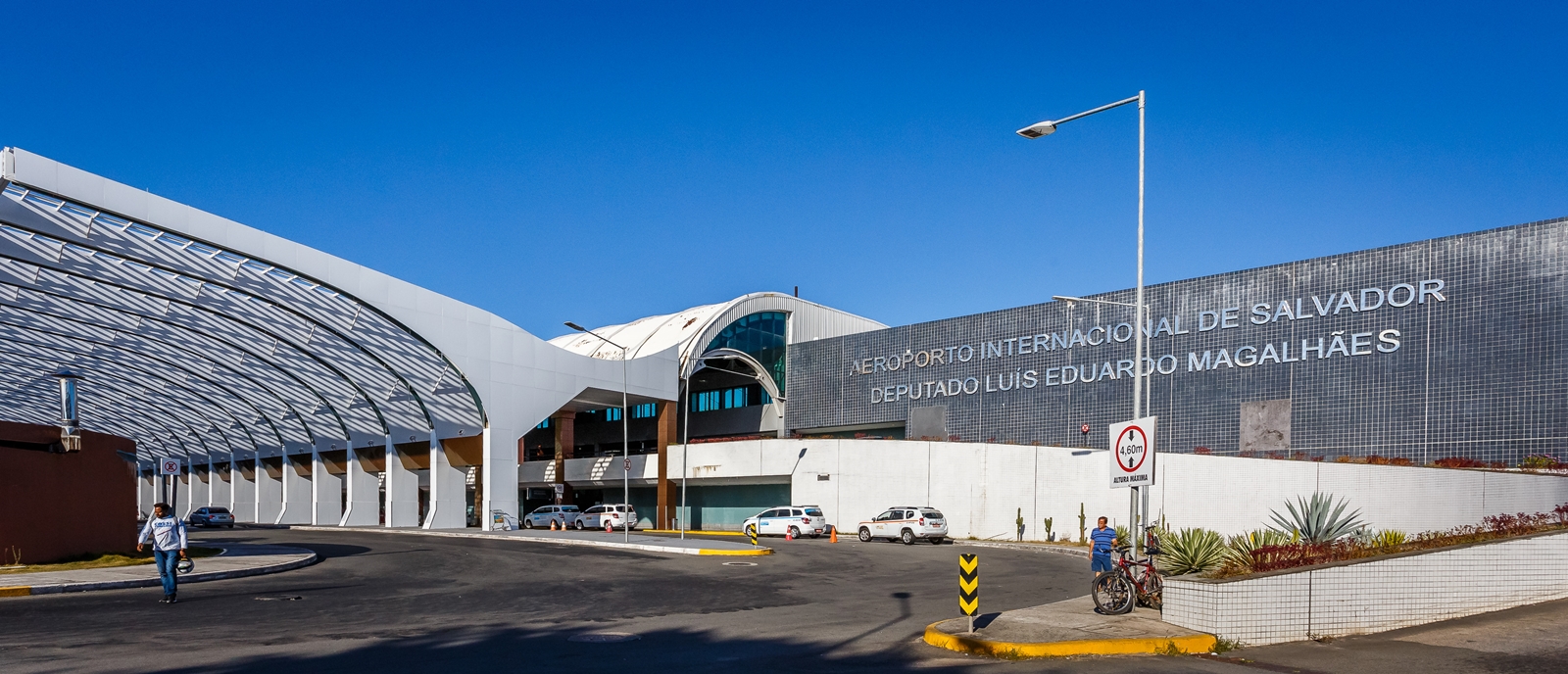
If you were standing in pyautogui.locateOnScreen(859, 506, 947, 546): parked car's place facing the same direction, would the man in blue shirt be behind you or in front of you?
behind

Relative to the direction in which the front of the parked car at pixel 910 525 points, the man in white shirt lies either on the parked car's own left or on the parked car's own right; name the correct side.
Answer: on the parked car's own left

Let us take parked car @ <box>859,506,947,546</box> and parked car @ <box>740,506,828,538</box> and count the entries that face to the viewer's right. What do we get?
0

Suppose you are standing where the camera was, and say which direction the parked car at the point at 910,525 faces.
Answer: facing away from the viewer and to the left of the viewer

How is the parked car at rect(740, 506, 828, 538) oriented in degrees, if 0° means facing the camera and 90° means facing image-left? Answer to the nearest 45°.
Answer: approximately 135°

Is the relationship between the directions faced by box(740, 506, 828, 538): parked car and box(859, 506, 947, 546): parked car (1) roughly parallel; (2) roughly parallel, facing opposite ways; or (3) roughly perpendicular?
roughly parallel

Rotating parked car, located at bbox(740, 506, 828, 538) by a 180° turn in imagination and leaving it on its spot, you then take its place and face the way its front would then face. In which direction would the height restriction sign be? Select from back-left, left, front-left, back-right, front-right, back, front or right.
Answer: front-right

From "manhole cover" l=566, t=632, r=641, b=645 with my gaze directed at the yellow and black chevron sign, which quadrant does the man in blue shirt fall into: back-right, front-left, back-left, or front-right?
front-left

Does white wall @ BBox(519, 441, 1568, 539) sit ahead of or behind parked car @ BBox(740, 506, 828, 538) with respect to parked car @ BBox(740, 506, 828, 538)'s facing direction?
behind

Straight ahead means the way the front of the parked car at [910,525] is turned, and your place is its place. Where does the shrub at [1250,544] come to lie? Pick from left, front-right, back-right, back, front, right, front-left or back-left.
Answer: back-left

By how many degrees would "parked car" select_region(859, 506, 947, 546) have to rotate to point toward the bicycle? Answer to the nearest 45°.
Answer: approximately 135° to its left
